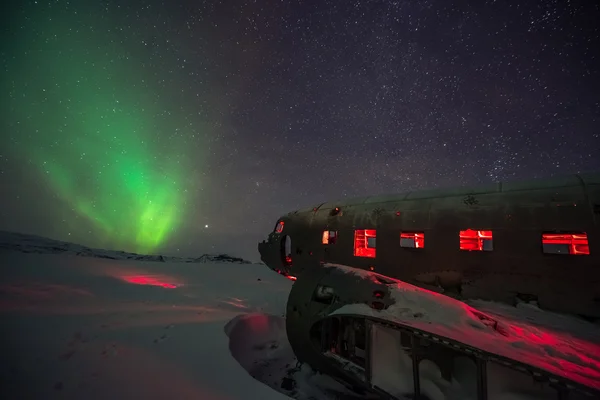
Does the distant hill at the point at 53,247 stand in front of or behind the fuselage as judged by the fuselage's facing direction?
in front

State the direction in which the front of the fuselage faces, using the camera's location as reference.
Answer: facing away from the viewer and to the left of the viewer
